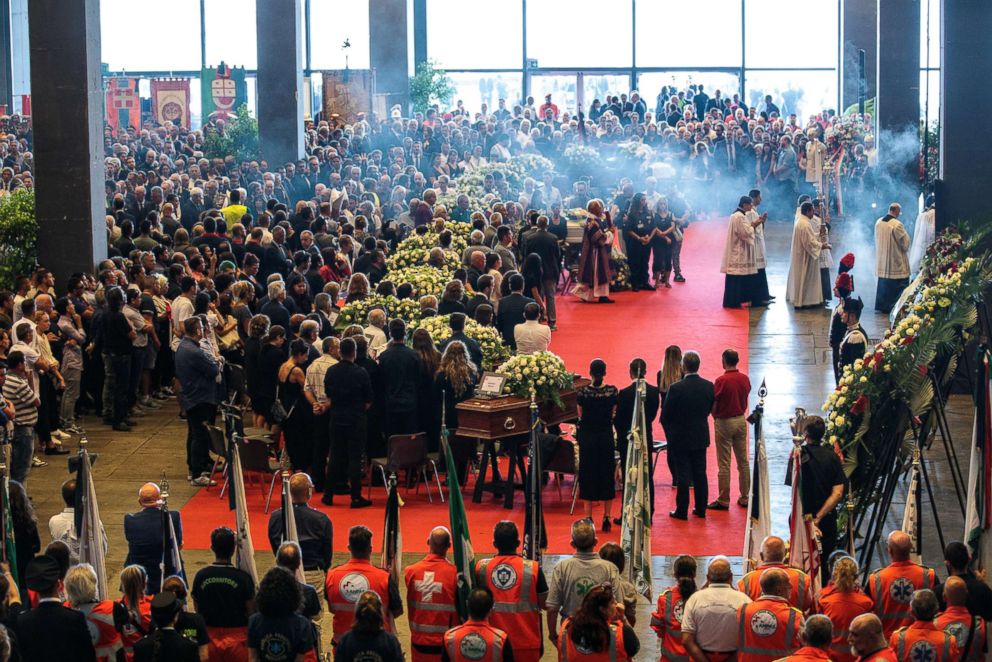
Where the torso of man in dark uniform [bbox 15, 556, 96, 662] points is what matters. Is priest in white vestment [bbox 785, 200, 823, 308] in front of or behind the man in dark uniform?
in front

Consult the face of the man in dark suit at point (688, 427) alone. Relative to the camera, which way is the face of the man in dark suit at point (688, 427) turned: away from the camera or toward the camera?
away from the camera

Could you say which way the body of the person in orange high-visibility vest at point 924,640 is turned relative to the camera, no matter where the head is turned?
away from the camera

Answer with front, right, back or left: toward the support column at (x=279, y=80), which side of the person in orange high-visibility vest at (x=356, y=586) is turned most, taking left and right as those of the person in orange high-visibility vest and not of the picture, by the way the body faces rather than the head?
front

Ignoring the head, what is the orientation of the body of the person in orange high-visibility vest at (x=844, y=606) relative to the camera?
away from the camera

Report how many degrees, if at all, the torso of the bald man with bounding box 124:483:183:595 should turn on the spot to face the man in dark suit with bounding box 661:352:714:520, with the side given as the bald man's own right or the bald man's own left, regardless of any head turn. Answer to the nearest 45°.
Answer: approximately 45° to the bald man's own right

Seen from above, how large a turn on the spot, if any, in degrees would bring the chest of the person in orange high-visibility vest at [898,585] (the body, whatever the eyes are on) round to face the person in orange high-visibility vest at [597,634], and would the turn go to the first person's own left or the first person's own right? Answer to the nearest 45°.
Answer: approximately 135° to the first person's own left

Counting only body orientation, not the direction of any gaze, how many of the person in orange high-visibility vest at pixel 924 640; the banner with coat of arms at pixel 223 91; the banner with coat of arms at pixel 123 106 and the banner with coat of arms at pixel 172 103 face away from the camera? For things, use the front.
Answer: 1

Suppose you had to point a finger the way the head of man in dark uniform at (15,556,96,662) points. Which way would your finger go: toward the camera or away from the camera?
away from the camera

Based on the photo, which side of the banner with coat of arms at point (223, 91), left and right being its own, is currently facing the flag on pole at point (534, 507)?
front

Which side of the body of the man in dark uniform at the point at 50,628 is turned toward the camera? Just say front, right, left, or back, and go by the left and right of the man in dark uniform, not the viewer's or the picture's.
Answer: back

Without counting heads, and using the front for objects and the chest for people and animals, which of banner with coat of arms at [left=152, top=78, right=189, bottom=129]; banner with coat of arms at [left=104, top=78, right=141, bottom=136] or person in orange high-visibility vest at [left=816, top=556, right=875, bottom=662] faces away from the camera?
the person in orange high-visibility vest

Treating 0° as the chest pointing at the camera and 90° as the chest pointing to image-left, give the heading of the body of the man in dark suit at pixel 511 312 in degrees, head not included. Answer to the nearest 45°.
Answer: approximately 225°

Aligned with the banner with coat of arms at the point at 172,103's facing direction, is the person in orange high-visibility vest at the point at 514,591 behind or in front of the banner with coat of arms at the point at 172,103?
in front
